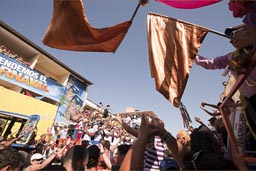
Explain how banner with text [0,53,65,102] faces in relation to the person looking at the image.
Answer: facing the viewer and to the right of the viewer
